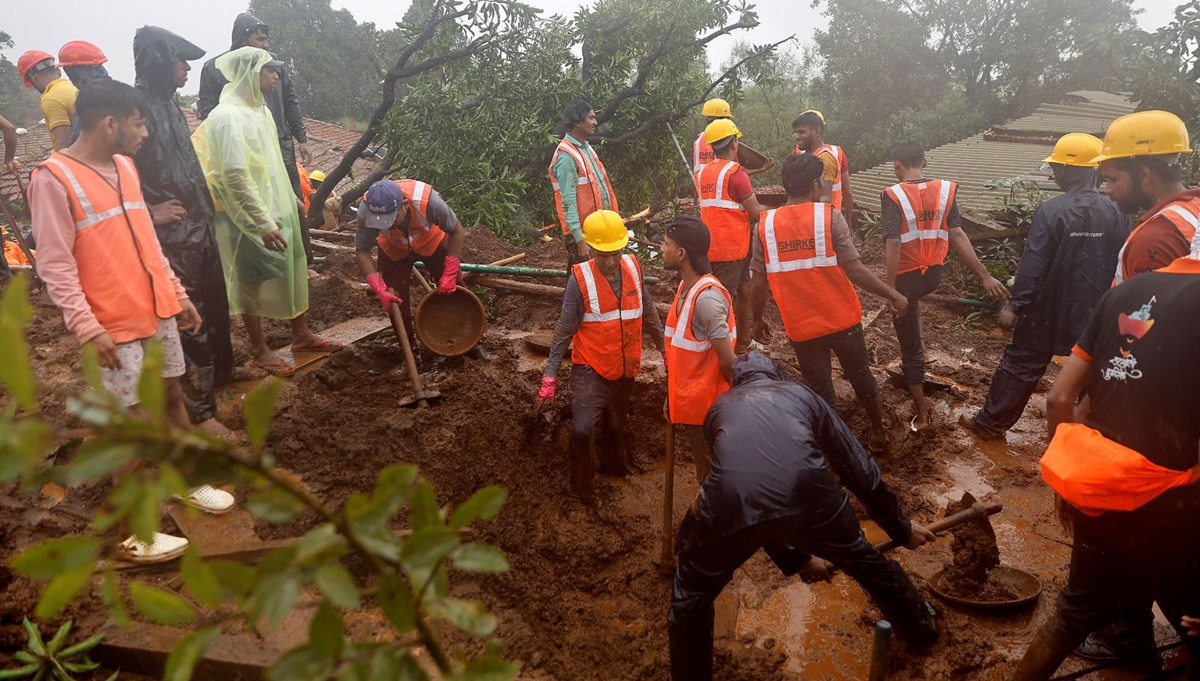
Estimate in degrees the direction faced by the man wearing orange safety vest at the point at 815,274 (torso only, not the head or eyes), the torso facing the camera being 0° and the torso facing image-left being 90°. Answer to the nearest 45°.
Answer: approximately 180°

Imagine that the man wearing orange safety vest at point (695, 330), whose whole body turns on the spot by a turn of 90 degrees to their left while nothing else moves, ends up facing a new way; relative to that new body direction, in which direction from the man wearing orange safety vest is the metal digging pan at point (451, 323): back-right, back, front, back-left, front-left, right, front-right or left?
back-right

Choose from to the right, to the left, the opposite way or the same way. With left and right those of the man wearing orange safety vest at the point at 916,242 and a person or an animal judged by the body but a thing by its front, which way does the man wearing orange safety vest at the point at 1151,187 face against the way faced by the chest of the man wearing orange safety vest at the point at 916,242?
to the left

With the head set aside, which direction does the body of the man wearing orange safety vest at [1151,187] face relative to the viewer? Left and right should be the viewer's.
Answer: facing to the left of the viewer

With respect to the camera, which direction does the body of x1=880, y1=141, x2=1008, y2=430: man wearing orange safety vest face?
away from the camera

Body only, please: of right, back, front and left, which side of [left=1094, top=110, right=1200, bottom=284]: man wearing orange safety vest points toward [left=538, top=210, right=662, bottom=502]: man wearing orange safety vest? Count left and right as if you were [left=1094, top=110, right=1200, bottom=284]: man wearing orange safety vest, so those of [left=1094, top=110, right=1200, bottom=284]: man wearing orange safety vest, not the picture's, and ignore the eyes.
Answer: front

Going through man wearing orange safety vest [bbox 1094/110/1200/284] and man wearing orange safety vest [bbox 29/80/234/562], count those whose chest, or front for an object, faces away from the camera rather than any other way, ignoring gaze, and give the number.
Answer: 0

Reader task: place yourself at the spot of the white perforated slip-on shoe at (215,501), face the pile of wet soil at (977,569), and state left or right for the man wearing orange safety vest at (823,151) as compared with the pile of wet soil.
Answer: left

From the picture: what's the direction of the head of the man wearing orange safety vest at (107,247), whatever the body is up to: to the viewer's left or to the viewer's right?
to the viewer's right
